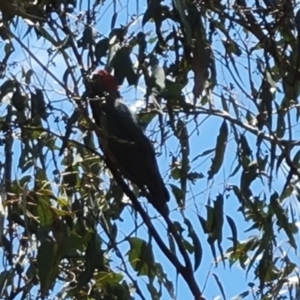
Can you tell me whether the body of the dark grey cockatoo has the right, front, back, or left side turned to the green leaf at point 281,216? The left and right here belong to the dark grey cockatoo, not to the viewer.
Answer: back

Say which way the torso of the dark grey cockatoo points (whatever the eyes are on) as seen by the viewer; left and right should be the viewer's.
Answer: facing to the left of the viewer
